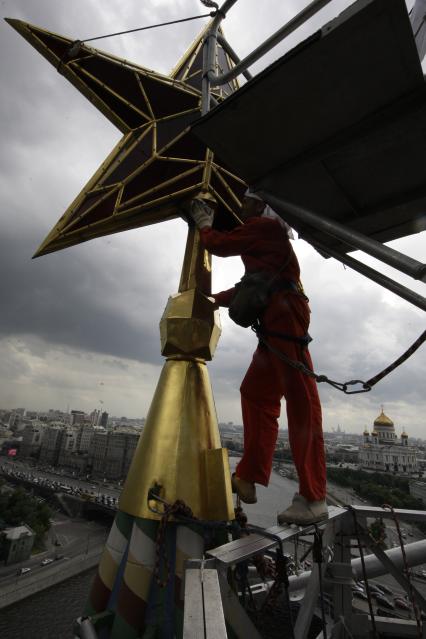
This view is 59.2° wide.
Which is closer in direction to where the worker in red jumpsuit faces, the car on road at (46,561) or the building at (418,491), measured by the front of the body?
the car on road

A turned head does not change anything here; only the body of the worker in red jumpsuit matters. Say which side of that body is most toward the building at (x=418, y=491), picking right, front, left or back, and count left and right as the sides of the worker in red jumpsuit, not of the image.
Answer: right

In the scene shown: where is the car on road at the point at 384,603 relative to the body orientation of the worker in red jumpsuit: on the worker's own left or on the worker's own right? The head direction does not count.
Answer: on the worker's own right

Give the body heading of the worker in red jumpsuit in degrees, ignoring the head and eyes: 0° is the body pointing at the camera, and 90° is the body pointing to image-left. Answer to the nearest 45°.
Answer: approximately 90°

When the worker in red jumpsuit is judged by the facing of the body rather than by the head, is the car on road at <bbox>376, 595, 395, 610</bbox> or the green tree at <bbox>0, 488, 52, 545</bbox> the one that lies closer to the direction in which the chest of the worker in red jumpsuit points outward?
the green tree

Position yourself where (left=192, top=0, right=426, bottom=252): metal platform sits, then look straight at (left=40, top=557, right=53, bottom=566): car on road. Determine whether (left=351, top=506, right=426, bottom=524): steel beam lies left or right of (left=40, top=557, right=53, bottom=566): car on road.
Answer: right

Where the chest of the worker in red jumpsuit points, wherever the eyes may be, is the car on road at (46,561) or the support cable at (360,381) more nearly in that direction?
the car on road

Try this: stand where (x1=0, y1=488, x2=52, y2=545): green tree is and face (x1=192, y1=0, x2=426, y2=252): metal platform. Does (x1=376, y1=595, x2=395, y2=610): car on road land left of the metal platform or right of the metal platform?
left

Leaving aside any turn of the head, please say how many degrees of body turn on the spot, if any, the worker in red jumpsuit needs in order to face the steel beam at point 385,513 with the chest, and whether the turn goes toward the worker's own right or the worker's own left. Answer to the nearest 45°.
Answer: approximately 135° to the worker's own right
